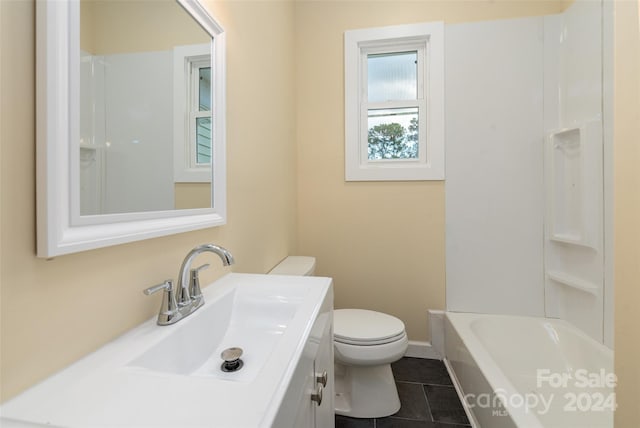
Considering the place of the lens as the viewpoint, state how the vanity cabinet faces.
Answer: facing to the right of the viewer

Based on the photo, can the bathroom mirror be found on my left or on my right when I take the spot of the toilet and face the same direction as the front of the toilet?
on my right

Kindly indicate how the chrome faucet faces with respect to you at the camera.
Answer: facing the viewer and to the right of the viewer

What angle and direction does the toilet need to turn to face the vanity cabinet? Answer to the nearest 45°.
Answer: approximately 90° to its right

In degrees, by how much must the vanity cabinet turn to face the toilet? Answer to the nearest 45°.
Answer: approximately 90° to its left
